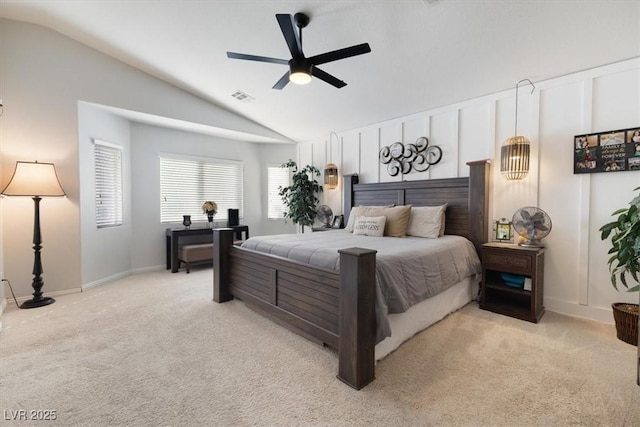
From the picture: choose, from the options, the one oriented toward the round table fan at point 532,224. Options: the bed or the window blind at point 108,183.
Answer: the window blind

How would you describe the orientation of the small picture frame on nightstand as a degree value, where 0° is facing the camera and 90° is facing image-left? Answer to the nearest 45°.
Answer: approximately 0°

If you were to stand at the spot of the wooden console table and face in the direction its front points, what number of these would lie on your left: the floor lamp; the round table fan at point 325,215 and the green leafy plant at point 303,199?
2

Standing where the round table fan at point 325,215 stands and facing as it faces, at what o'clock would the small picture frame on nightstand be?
The small picture frame on nightstand is roughly at 9 o'clock from the round table fan.

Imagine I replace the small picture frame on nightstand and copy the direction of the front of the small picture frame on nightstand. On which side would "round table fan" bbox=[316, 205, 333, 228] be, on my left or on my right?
on my right

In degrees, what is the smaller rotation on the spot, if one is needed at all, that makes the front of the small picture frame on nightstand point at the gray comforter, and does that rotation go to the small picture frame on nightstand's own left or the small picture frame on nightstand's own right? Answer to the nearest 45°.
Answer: approximately 45° to the small picture frame on nightstand's own right

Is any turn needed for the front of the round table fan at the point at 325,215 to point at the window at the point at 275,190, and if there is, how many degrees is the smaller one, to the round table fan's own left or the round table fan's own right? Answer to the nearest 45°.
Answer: approximately 90° to the round table fan's own right

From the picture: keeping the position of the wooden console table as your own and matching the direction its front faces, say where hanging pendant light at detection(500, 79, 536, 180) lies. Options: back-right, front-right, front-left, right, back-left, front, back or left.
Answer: front-left

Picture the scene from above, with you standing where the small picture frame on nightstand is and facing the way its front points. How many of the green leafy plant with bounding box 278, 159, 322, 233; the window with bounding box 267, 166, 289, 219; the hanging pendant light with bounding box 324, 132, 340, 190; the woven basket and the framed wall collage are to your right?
3

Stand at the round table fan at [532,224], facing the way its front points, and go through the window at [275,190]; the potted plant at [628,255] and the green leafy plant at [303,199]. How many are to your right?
2

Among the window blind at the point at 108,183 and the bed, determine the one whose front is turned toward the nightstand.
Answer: the window blind

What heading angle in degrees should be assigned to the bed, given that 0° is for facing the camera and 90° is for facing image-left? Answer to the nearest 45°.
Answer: approximately 45°

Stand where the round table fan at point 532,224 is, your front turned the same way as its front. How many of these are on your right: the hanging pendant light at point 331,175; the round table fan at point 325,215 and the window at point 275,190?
3
